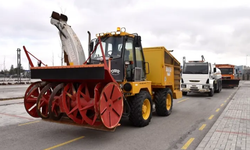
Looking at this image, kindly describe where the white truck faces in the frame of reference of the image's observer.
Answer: facing the viewer

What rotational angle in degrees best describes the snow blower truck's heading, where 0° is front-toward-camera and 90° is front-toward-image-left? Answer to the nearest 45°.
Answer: approximately 45°

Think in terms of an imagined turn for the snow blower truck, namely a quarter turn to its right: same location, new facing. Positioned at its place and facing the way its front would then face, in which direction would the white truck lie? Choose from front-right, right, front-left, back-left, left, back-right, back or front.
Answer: right
